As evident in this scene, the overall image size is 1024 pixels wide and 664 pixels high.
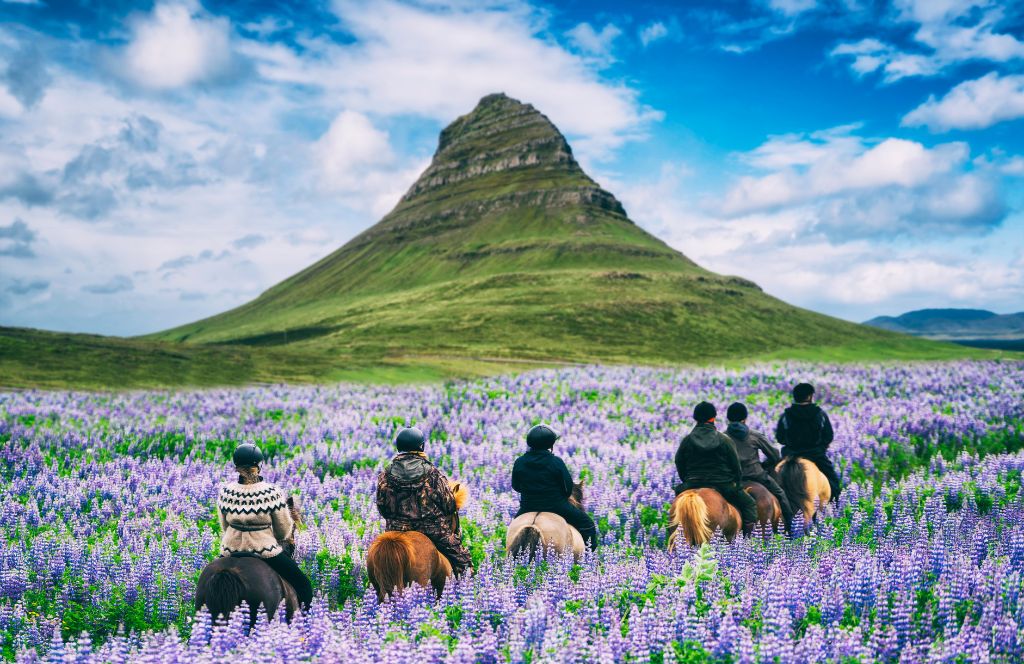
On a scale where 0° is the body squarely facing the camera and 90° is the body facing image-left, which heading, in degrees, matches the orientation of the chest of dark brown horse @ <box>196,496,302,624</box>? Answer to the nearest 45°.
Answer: approximately 225°

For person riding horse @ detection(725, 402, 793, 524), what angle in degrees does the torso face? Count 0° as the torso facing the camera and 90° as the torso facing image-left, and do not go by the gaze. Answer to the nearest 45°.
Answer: approximately 225°

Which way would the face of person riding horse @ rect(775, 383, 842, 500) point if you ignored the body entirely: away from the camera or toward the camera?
away from the camera

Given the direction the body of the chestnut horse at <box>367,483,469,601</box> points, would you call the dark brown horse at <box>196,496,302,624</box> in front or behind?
behind

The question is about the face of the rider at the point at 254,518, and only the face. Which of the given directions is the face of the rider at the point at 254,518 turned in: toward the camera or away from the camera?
away from the camera

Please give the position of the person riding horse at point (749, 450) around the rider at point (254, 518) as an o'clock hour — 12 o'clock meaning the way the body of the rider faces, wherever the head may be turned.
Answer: The person riding horse is roughly at 1 o'clock from the rider.

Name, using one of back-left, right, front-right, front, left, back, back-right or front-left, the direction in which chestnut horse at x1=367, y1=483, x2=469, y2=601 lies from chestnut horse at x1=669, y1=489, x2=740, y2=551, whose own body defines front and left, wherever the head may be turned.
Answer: back

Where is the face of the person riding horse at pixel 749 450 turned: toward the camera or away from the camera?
away from the camera

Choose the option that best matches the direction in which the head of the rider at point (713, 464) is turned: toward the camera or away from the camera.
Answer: away from the camera

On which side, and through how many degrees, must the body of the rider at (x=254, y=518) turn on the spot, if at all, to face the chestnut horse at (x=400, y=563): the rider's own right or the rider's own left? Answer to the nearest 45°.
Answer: approximately 45° to the rider's own right

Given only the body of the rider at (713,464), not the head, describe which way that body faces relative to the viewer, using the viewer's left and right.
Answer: facing away from the viewer and to the right of the viewer

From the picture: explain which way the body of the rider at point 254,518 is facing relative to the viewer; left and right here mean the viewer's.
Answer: facing away from the viewer and to the right of the viewer
